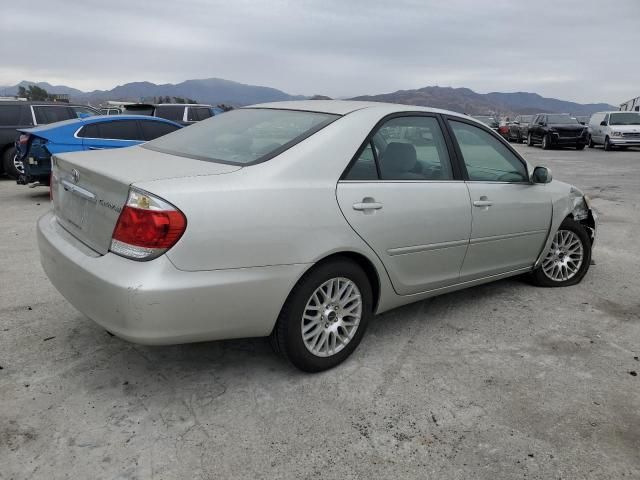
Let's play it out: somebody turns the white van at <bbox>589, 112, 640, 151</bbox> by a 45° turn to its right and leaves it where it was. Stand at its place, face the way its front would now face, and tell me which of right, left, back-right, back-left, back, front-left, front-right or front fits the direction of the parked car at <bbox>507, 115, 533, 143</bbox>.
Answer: back-right

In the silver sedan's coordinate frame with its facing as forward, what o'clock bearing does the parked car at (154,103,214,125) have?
The parked car is roughly at 10 o'clock from the silver sedan.

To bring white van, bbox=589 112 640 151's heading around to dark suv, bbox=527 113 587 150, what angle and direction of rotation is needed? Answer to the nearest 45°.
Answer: approximately 135° to its right

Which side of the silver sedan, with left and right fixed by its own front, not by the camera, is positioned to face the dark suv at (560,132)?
front

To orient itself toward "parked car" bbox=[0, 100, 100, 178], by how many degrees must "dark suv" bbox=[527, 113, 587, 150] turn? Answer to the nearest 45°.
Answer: approximately 90° to its right

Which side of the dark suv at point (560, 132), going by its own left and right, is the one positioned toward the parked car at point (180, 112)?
right

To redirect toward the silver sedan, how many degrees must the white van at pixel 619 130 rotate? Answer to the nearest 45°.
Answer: approximately 45° to its right

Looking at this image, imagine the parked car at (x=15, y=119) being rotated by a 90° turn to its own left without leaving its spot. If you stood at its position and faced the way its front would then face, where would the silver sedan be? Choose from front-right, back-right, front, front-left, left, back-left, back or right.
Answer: back-left

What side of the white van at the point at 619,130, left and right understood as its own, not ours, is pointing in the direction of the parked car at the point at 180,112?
right

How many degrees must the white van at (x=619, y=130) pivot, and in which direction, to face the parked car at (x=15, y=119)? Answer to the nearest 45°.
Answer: approximately 90° to its right

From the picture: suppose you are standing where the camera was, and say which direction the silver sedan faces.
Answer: facing away from the viewer and to the right of the viewer

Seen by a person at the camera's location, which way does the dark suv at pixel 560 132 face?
facing the viewer and to the right of the viewer

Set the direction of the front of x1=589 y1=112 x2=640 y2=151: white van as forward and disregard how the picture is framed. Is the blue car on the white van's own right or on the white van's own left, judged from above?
on the white van's own right
